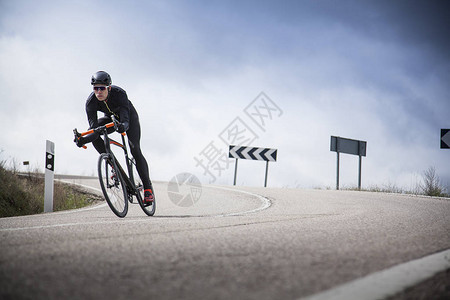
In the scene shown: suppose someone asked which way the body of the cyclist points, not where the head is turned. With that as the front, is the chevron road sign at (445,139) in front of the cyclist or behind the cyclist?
behind

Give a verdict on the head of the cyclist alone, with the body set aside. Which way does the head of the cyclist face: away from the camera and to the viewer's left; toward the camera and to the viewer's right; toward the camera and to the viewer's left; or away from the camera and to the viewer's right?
toward the camera and to the viewer's left

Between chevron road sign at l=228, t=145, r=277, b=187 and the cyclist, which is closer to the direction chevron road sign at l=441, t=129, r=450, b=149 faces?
the cyclist

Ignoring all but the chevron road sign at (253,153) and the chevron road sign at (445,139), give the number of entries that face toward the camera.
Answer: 2

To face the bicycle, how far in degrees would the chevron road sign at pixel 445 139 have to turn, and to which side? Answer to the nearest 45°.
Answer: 0° — it already faces it

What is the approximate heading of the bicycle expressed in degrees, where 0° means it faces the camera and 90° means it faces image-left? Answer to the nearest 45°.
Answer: approximately 45°

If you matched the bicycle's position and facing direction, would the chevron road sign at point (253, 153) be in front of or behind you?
behind

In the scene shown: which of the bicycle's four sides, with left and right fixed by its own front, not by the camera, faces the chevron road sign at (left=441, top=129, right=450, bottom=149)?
back

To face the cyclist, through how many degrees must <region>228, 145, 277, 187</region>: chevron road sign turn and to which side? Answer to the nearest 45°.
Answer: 0° — it already faces them
